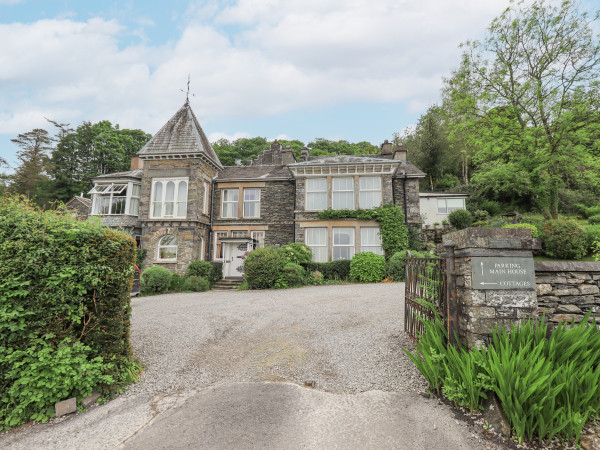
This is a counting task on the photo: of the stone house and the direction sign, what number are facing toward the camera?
2

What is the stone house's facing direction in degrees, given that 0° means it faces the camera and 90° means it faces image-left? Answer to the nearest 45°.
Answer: approximately 0°

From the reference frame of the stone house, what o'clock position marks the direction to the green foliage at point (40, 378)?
The green foliage is roughly at 12 o'clock from the stone house.

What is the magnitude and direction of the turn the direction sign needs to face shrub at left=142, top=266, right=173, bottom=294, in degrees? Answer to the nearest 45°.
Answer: approximately 90° to its right

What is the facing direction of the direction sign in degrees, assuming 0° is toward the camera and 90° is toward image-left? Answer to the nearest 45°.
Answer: approximately 0°

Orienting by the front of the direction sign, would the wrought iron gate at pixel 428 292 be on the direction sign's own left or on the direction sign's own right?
on the direction sign's own right

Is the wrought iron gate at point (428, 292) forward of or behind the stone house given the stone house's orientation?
forward

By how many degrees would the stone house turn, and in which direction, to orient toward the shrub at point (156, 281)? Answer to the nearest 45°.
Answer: approximately 45° to its right

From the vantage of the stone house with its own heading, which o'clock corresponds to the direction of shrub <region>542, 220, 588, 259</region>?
The shrub is roughly at 10 o'clock from the stone house.

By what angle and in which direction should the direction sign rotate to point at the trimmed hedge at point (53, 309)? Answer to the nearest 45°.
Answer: approximately 45° to its right

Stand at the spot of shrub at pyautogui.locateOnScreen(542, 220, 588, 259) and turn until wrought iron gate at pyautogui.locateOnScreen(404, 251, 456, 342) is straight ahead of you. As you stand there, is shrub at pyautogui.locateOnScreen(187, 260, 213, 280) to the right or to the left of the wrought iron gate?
right

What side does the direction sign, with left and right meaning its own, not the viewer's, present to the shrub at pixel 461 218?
back

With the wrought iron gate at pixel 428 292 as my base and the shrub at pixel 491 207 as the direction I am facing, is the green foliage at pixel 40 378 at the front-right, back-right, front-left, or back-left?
back-left
